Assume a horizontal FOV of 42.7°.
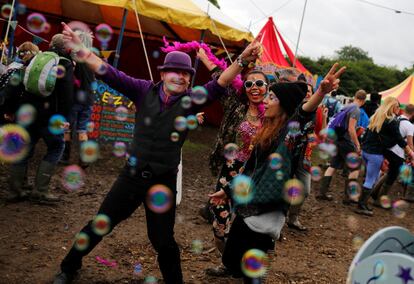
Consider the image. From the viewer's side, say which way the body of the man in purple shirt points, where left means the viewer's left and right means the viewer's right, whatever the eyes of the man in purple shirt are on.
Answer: facing the viewer

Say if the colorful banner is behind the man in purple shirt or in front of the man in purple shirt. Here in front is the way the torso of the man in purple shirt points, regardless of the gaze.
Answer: behind

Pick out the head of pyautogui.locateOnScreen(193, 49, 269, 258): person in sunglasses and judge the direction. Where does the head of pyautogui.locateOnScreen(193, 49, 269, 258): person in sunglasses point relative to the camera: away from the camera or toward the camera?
toward the camera

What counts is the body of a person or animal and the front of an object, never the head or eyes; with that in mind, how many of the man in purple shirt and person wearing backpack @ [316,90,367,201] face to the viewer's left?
0

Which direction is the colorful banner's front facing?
toward the camera

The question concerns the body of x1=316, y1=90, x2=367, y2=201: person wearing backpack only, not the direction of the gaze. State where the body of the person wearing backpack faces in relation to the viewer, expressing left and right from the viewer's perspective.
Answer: facing away from the viewer and to the right of the viewer

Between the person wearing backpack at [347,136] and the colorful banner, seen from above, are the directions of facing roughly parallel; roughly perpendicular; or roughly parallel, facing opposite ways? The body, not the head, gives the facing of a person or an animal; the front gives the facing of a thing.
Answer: roughly perpendicular
